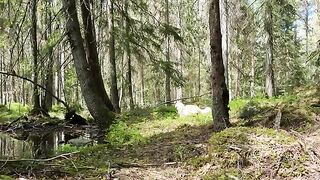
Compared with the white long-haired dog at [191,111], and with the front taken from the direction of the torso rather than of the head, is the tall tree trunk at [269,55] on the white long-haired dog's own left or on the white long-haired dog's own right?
on the white long-haired dog's own right

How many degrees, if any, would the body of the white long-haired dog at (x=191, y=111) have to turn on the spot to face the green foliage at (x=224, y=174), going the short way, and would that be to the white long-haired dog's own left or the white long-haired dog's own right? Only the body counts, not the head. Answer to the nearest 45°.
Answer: approximately 90° to the white long-haired dog's own left

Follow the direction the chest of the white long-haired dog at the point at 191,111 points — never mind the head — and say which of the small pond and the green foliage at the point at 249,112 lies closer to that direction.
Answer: the small pond

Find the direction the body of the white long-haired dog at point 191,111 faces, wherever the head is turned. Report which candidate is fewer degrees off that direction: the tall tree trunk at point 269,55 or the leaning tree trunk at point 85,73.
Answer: the leaning tree trunk

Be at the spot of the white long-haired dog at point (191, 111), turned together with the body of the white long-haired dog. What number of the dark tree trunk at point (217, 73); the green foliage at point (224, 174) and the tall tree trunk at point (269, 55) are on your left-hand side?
2

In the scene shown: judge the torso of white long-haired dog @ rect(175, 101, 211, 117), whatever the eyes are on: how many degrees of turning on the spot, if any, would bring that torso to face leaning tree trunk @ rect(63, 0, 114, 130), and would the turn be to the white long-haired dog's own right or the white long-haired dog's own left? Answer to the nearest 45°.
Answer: approximately 45° to the white long-haired dog's own left

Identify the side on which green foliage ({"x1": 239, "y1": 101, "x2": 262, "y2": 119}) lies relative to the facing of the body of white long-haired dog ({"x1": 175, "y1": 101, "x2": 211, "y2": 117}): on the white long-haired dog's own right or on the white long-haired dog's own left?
on the white long-haired dog's own left

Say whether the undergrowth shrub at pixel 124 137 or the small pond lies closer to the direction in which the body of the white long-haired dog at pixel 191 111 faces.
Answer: the small pond

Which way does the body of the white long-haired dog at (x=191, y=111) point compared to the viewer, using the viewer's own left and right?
facing to the left of the viewer
